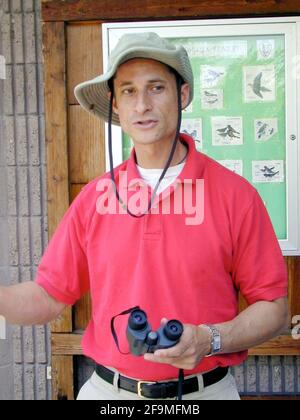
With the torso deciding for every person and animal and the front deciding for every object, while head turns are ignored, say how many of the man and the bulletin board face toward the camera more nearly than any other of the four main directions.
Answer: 2

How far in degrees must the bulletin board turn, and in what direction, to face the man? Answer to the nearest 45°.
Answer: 0° — it already faces them

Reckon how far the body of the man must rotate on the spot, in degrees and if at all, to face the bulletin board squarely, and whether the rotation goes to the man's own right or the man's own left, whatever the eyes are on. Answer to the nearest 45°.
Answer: approximately 180°

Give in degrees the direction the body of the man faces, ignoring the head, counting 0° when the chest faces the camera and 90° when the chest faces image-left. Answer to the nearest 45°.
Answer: approximately 0°
